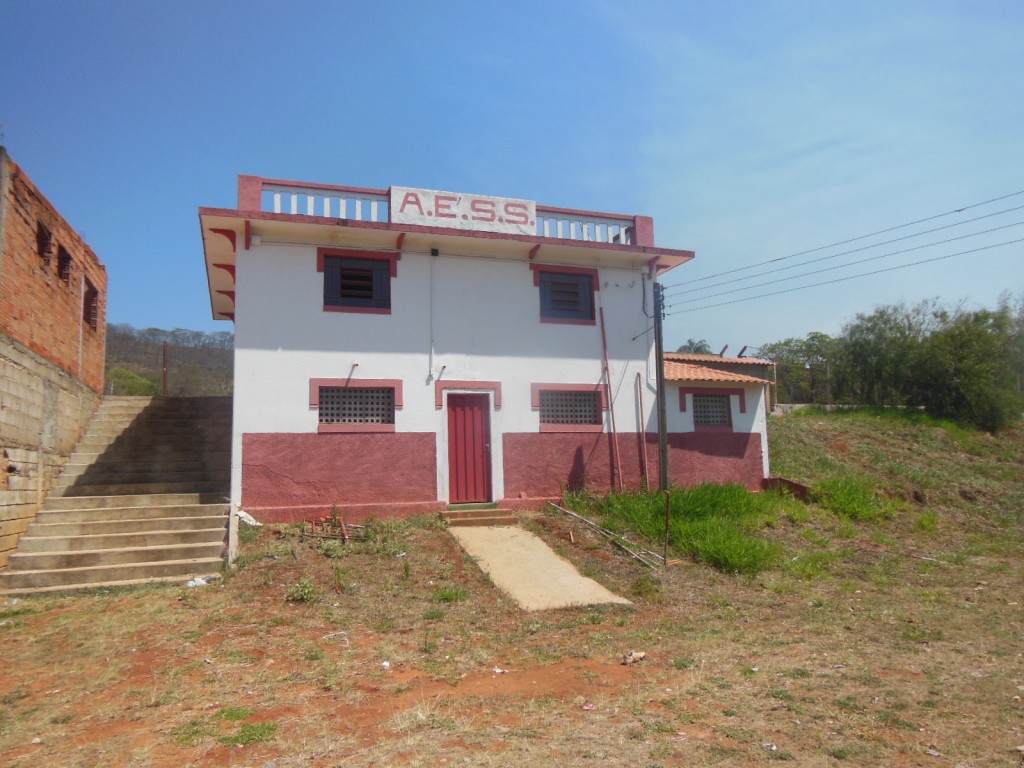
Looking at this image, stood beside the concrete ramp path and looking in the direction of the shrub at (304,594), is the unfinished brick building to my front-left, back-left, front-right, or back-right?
front-right

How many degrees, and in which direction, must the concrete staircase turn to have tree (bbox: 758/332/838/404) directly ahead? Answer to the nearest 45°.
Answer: approximately 90° to its left

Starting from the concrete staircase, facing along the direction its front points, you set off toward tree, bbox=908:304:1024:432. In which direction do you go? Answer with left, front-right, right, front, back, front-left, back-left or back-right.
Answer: left

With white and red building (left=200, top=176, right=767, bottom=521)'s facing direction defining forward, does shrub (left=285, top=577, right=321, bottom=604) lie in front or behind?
in front

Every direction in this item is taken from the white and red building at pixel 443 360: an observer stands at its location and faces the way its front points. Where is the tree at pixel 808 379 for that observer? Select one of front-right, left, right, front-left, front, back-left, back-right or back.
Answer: back-left

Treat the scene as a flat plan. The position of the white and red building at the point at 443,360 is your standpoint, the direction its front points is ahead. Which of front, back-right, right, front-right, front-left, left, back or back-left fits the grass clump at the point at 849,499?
left

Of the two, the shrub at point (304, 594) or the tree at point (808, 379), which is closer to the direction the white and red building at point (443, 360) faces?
the shrub

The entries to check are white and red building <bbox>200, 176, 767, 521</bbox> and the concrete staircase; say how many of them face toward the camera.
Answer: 2

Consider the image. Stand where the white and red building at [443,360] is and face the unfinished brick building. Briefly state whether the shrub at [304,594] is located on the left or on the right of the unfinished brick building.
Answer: left

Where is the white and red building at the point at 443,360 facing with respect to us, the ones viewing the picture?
facing the viewer

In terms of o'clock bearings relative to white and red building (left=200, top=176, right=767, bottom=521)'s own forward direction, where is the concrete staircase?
The concrete staircase is roughly at 2 o'clock from the white and red building.

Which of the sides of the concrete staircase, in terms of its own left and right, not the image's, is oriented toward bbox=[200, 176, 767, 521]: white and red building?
left

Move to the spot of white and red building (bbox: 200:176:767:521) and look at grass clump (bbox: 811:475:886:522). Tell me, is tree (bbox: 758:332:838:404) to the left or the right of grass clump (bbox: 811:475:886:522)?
left
